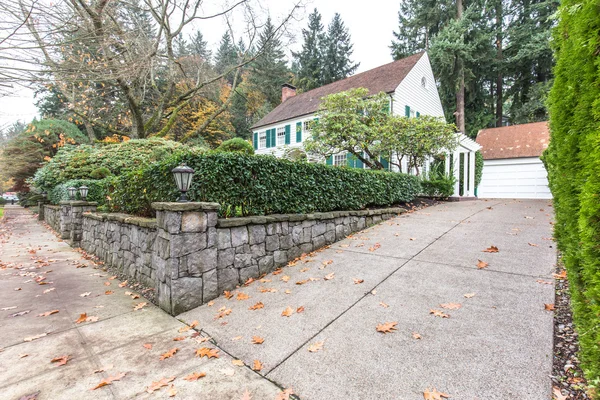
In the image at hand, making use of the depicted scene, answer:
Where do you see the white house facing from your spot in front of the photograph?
facing the viewer and to the left of the viewer

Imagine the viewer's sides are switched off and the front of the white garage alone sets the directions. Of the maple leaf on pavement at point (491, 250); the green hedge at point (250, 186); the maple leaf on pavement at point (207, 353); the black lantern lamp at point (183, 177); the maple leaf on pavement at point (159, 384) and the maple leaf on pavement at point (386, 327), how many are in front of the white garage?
6

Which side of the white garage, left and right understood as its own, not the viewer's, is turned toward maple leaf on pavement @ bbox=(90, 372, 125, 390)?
front

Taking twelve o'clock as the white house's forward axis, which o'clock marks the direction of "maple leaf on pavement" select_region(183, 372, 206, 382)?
The maple leaf on pavement is roughly at 11 o'clock from the white house.

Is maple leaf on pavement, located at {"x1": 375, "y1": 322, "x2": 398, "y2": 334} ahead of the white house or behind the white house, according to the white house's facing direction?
ahead

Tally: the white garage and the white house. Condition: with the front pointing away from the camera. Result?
0

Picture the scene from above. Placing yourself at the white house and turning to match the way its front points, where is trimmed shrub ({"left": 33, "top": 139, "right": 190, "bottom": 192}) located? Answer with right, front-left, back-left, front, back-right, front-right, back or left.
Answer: front

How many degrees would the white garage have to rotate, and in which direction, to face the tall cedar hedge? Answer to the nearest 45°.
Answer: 0° — it already faces it

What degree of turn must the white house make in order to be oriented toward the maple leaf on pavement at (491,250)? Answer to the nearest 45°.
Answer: approximately 45° to its left

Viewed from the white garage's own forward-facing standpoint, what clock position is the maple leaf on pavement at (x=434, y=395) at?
The maple leaf on pavement is roughly at 12 o'clock from the white garage.

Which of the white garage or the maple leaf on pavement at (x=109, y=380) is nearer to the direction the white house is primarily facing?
the maple leaf on pavement

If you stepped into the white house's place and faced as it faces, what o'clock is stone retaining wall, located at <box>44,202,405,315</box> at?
The stone retaining wall is roughly at 11 o'clock from the white house.

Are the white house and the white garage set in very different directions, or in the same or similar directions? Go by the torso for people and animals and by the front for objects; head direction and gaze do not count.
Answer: same or similar directions

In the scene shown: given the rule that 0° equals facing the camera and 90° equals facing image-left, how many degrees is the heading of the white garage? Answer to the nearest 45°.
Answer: approximately 0°

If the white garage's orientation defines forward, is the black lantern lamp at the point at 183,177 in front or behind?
in front

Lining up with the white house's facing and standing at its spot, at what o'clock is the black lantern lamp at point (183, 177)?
The black lantern lamp is roughly at 11 o'clock from the white house.

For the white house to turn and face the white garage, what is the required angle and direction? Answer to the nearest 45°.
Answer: approximately 135° to its left
